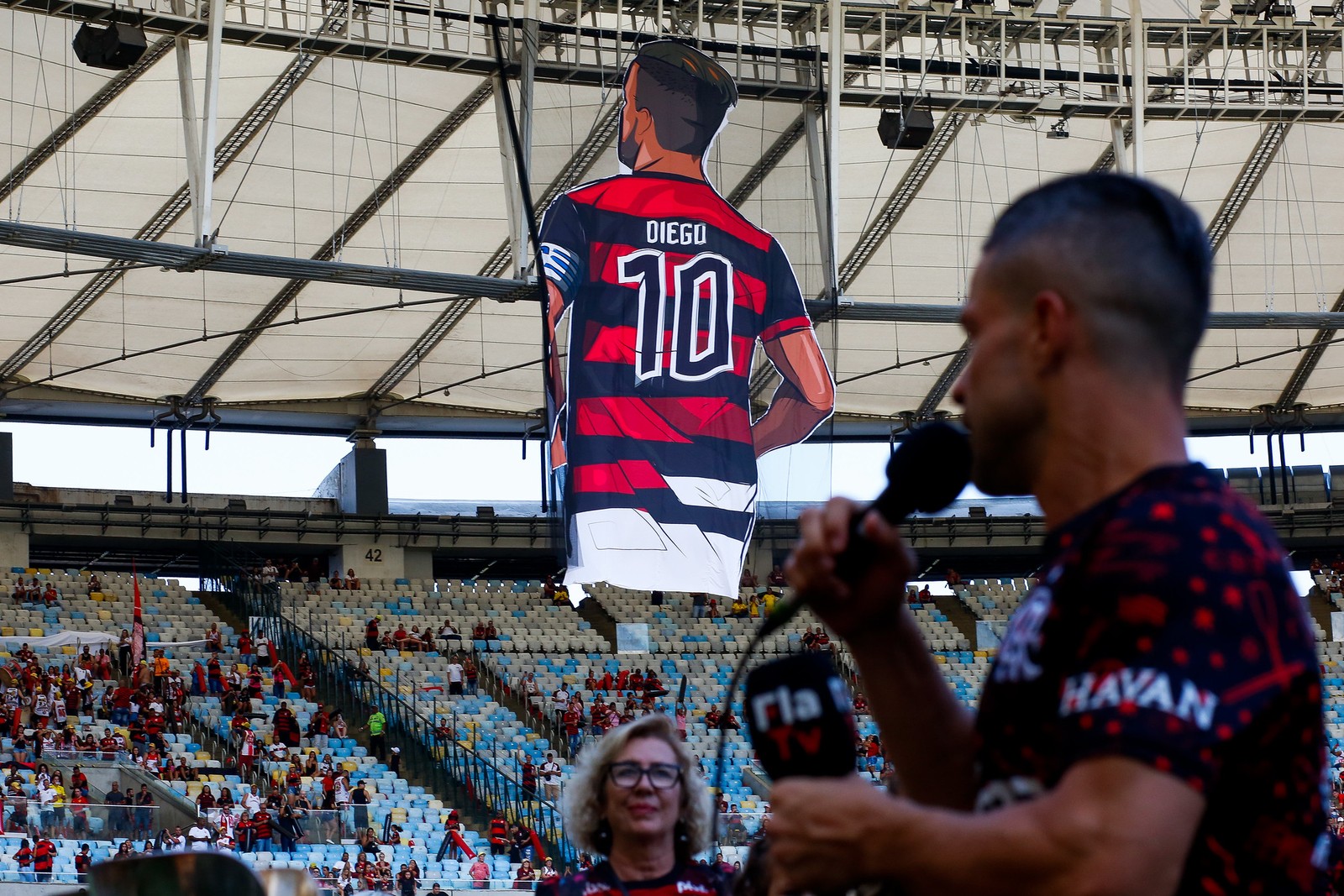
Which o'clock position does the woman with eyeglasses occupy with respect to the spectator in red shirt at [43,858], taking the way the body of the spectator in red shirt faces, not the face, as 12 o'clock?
The woman with eyeglasses is roughly at 12 o'clock from the spectator in red shirt.

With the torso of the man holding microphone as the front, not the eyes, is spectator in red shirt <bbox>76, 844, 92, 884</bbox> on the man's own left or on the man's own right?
on the man's own right

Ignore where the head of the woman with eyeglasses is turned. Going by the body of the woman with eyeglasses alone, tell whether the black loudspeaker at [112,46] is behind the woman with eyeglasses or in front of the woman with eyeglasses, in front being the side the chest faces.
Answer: behind

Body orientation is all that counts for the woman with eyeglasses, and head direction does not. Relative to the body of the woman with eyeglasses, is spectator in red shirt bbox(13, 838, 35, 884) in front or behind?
behind

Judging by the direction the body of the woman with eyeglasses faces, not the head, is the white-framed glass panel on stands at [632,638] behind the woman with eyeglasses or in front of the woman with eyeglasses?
behind

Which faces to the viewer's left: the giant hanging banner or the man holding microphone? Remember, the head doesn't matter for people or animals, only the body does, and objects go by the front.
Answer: the man holding microphone
